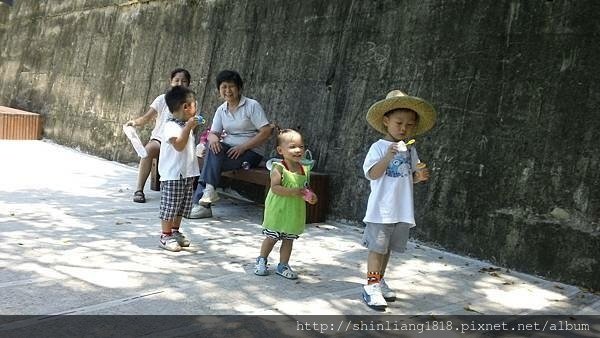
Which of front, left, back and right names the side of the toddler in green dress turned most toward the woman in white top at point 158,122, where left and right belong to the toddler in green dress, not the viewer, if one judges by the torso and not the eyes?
back

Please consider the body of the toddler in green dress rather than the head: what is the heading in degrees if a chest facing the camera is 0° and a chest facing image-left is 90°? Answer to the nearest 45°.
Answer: approximately 315°

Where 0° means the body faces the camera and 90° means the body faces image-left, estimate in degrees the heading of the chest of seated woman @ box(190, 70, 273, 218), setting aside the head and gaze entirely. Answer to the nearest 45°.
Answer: approximately 45°

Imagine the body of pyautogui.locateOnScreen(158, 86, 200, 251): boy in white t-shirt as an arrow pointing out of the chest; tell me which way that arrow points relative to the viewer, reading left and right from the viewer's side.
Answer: facing to the right of the viewer

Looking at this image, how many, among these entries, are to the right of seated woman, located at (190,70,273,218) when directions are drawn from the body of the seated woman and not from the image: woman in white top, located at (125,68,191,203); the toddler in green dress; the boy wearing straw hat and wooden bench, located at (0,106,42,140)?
2

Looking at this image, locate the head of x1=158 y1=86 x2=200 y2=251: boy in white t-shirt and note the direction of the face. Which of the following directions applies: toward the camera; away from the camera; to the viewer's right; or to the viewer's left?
to the viewer's right

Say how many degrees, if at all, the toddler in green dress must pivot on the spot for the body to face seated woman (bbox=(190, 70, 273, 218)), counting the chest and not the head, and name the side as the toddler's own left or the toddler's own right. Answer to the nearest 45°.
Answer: approximately 135° to the toddler's own left

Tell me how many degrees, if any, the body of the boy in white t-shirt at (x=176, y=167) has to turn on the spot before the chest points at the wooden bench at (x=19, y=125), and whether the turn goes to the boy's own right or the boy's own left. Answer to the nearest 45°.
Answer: approximately 135° to the boy's own left
